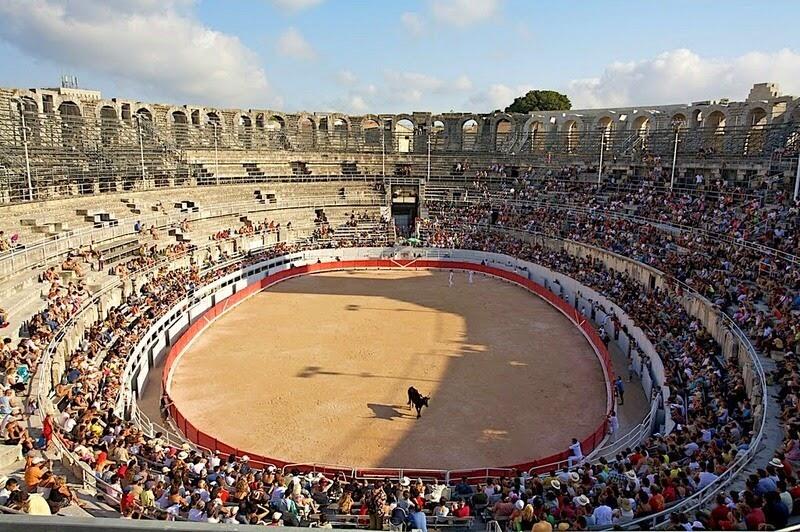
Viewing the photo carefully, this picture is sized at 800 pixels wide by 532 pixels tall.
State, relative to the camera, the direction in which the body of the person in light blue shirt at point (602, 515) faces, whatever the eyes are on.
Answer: away from the camera

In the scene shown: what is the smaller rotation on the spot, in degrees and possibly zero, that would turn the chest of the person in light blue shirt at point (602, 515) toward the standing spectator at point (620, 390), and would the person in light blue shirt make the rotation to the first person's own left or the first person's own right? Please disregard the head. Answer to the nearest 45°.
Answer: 0° — they already face them

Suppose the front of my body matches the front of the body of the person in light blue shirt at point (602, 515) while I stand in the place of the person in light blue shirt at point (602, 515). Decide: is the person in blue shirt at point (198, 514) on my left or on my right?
on my left

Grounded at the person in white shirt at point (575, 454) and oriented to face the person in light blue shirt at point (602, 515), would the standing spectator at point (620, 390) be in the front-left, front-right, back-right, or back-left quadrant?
back-left

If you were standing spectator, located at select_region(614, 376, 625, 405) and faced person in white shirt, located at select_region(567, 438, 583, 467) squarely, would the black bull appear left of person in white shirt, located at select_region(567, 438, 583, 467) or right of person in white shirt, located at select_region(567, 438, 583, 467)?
right

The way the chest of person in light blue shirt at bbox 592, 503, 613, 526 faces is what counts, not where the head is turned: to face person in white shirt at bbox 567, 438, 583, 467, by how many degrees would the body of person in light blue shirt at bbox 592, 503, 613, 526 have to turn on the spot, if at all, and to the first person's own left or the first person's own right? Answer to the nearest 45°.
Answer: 0° — they already face them

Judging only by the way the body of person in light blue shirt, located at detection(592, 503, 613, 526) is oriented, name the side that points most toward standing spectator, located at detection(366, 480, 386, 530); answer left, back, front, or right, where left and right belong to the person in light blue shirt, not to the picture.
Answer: left

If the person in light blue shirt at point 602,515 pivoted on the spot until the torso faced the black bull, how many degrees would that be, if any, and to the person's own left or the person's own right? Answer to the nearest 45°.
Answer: approximately 45° to the person's own left

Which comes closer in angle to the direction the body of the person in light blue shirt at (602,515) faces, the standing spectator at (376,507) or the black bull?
the black bull
